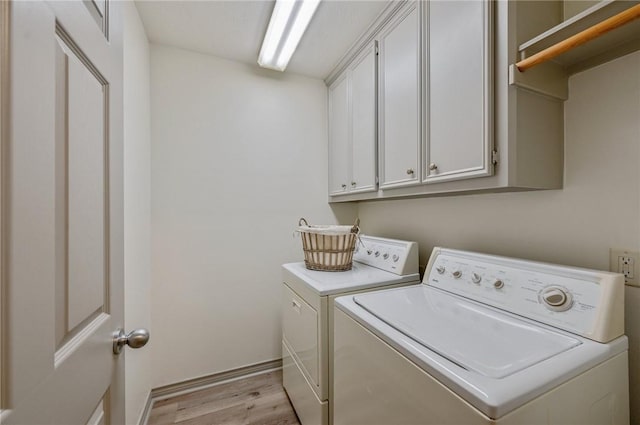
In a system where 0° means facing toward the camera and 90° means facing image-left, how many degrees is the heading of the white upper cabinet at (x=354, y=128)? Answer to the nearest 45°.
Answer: approximately 45°

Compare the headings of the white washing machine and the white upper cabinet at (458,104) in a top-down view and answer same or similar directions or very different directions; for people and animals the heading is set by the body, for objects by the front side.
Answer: same or similar directions

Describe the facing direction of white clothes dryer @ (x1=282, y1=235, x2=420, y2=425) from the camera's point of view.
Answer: facing the viewer and to the left of the viewer

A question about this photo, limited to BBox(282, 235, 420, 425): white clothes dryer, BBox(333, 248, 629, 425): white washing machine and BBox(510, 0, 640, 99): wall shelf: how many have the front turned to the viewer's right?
0

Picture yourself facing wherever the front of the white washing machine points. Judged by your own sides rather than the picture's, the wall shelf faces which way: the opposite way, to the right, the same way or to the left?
the same way

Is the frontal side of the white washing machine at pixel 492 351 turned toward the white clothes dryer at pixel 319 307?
no

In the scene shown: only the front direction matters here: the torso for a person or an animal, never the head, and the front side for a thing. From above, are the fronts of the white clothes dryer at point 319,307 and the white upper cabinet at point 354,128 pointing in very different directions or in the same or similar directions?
same or similar directions

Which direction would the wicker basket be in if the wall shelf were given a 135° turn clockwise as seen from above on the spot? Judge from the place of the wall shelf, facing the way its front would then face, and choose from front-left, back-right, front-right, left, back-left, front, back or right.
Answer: left

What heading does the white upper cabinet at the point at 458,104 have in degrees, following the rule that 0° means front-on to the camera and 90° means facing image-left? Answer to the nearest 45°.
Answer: approximately 45°

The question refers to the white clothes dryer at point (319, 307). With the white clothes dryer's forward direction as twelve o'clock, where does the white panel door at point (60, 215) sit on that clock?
The white panel door is roughly at 11 o'clock from the white clothes dryer.

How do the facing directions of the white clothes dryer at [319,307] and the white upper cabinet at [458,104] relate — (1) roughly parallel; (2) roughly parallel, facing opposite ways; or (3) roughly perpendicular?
roughly parallel
